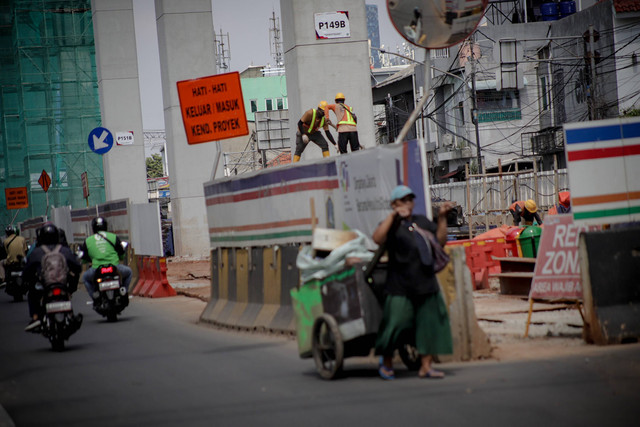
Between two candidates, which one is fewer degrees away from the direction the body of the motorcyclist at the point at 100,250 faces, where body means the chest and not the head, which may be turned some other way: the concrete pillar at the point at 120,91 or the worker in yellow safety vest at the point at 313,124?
the concrete pillar

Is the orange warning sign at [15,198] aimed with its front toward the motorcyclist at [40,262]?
yes

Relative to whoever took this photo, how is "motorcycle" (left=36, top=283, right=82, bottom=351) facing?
facing away from the viewer

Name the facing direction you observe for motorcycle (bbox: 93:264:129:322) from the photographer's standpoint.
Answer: facing away from the viewer

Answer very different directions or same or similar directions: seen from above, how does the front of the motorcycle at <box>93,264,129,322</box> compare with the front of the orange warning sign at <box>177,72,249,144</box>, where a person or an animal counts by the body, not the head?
very different directions

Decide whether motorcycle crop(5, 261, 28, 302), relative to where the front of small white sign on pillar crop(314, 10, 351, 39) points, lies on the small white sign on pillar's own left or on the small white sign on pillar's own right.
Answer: on the small white sign on pillar's own right

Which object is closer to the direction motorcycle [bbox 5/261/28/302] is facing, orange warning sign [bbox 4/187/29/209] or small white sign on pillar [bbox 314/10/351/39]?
the orange warning sign

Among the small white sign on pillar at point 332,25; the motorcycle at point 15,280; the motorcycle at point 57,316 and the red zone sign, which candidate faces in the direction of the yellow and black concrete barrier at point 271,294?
the small white sign on pillar
